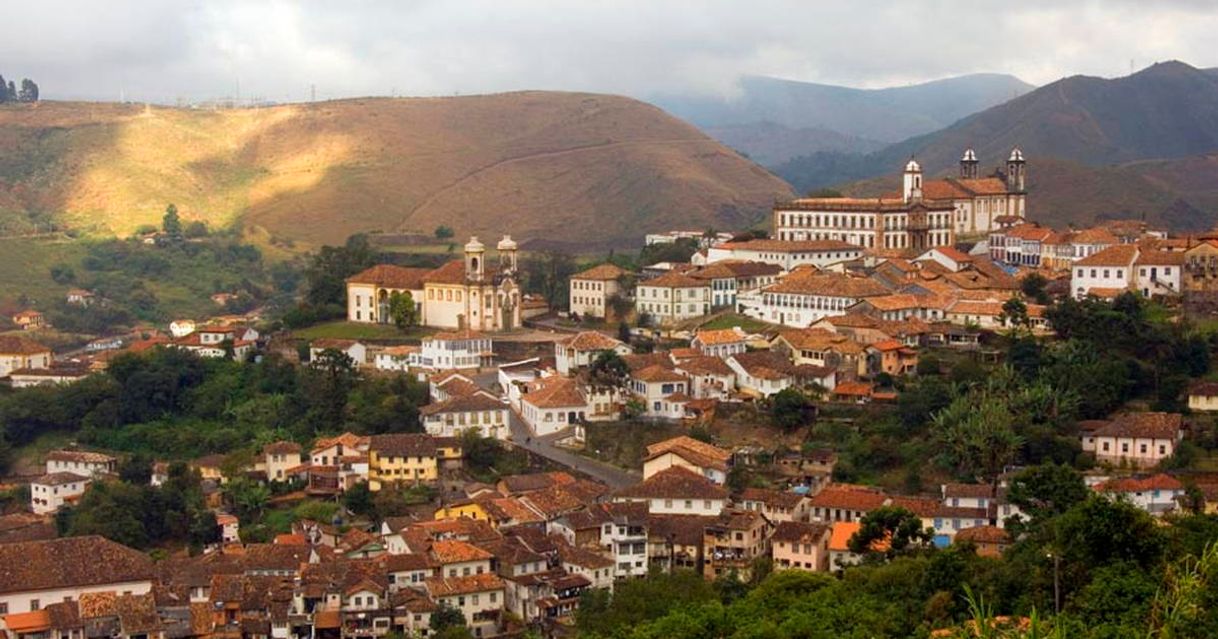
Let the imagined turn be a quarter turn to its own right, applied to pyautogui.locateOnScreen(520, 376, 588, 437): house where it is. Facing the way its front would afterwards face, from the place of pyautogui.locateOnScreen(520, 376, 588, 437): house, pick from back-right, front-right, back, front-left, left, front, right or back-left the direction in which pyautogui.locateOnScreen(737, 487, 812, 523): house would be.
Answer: left

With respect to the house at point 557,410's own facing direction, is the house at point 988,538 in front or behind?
in front

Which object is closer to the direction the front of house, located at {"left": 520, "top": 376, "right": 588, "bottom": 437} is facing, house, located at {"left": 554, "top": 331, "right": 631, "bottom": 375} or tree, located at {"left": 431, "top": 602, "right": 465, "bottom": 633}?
the tree

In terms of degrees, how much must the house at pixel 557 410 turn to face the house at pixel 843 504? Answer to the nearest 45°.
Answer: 0° — it already faces it

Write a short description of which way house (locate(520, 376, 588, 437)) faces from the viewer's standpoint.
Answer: facing the viewer and to the right of the viewer

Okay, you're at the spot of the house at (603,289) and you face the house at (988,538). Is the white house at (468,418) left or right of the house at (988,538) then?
right

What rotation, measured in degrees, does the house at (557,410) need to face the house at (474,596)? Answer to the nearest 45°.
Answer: approximately 45° to its right
